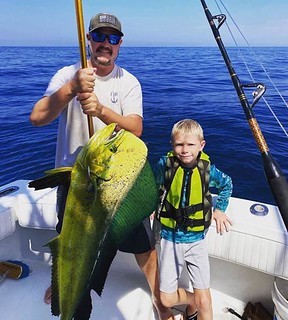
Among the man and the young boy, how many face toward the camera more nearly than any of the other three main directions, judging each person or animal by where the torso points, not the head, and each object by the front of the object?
2

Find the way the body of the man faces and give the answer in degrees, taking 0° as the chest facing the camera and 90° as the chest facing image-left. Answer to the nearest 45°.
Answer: approximately 0°
